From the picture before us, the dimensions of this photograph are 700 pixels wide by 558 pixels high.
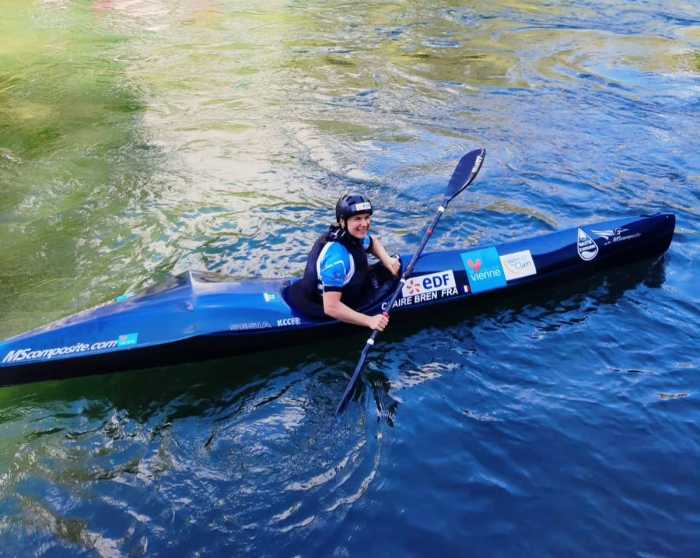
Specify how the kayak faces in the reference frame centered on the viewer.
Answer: facing to the right of the viewer
